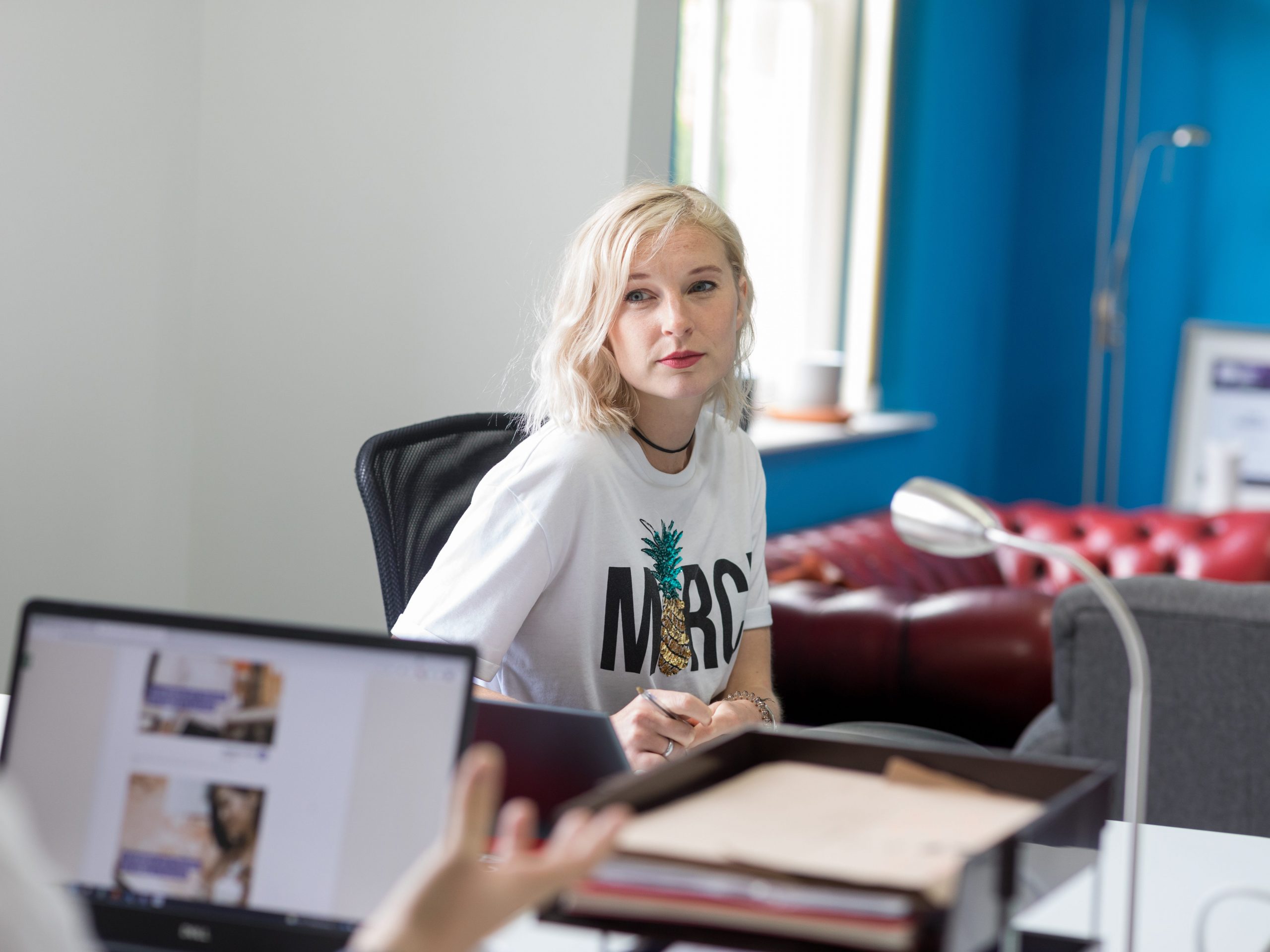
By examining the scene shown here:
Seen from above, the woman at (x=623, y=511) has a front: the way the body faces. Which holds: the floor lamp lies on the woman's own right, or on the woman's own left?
on the woman's own left

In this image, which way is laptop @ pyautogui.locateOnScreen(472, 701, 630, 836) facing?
away from the camera

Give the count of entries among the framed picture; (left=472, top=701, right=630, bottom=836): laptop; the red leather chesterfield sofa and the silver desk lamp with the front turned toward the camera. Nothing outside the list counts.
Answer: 2

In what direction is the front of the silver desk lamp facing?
to the viewer's left

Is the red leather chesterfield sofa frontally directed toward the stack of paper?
yes

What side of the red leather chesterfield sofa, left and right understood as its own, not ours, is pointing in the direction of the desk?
front

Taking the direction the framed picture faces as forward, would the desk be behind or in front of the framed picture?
in front

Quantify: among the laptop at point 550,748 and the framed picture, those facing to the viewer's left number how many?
0

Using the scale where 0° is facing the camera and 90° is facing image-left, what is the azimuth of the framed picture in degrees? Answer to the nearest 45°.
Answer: approximately 0°
